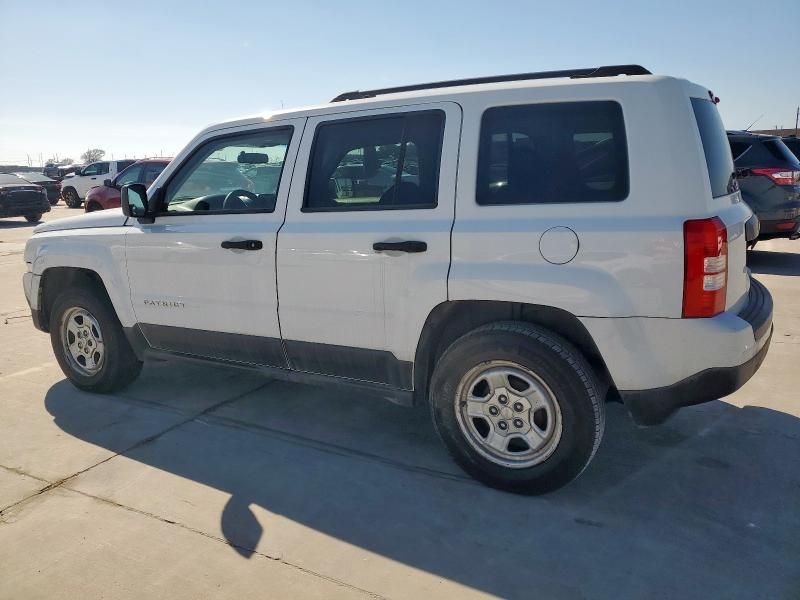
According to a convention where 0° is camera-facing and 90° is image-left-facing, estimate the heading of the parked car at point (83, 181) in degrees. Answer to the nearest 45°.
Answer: approximately 45°

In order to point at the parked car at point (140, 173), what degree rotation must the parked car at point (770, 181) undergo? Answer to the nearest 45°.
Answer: approximately 45° to its left

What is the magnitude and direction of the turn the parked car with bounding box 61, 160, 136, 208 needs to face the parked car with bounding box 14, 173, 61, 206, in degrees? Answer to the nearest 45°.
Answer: approximately 45° to its right

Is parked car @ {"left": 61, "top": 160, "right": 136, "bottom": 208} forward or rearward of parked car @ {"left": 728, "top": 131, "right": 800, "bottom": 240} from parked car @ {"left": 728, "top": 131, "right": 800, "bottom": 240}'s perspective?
forward

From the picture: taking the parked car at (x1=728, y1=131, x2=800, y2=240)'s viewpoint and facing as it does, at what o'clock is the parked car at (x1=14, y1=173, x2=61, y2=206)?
the parked car at (x1=14, y1=173, x2=61, y2=206) is roughly at 11 o'clock from the parked car at (x1=728, y1=131, x2=800, y2=240).

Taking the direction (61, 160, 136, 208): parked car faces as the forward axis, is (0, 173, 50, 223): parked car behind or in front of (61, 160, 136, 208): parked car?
in front

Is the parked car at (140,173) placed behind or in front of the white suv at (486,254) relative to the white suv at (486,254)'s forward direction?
in front

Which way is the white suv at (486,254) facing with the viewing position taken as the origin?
facing away from the viewer and to the left of the viewer

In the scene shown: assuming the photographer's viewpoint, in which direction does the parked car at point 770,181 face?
facing away from the viewer and to the left of the viewer
